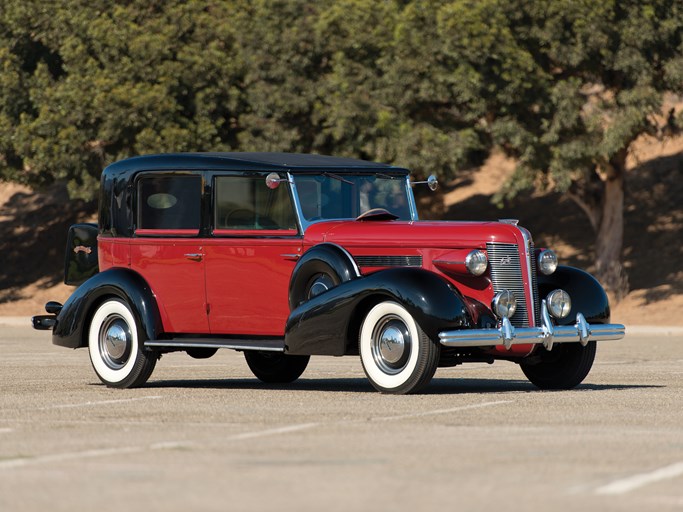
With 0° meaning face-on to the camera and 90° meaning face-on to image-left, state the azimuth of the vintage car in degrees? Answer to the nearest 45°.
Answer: approximately 315°
